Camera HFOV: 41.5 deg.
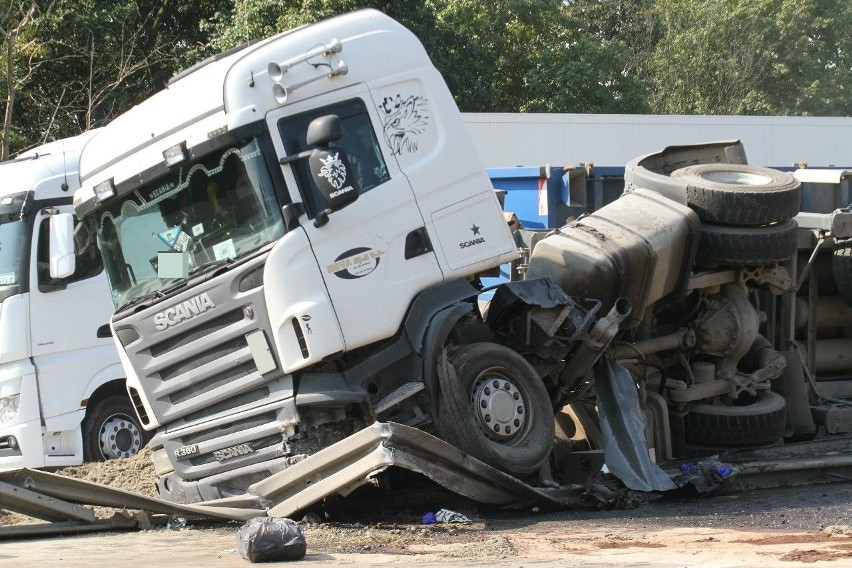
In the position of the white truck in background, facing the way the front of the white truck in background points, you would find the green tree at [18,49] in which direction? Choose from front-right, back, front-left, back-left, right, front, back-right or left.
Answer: back-right

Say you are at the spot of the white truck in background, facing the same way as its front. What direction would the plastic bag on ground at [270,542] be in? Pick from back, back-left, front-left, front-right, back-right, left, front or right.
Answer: front-left

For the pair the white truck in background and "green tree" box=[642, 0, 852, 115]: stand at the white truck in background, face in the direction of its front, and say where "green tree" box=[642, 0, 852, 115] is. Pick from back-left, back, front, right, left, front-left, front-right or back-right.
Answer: back

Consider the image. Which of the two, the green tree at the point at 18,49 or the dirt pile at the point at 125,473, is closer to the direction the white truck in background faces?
the dirt pile

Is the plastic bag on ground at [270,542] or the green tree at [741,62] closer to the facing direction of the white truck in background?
the plastic bag on ground

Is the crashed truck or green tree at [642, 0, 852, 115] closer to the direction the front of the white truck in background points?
the crashed truck

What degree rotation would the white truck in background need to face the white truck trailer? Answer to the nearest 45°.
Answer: approximately 180°

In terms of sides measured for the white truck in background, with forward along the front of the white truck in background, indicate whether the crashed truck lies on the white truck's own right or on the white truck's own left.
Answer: on the white truck's own left

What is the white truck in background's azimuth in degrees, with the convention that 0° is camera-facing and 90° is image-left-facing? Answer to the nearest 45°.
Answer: approximately 45°

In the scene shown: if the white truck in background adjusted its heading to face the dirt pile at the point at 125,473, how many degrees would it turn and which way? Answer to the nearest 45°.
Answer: approximately 45° to its left
